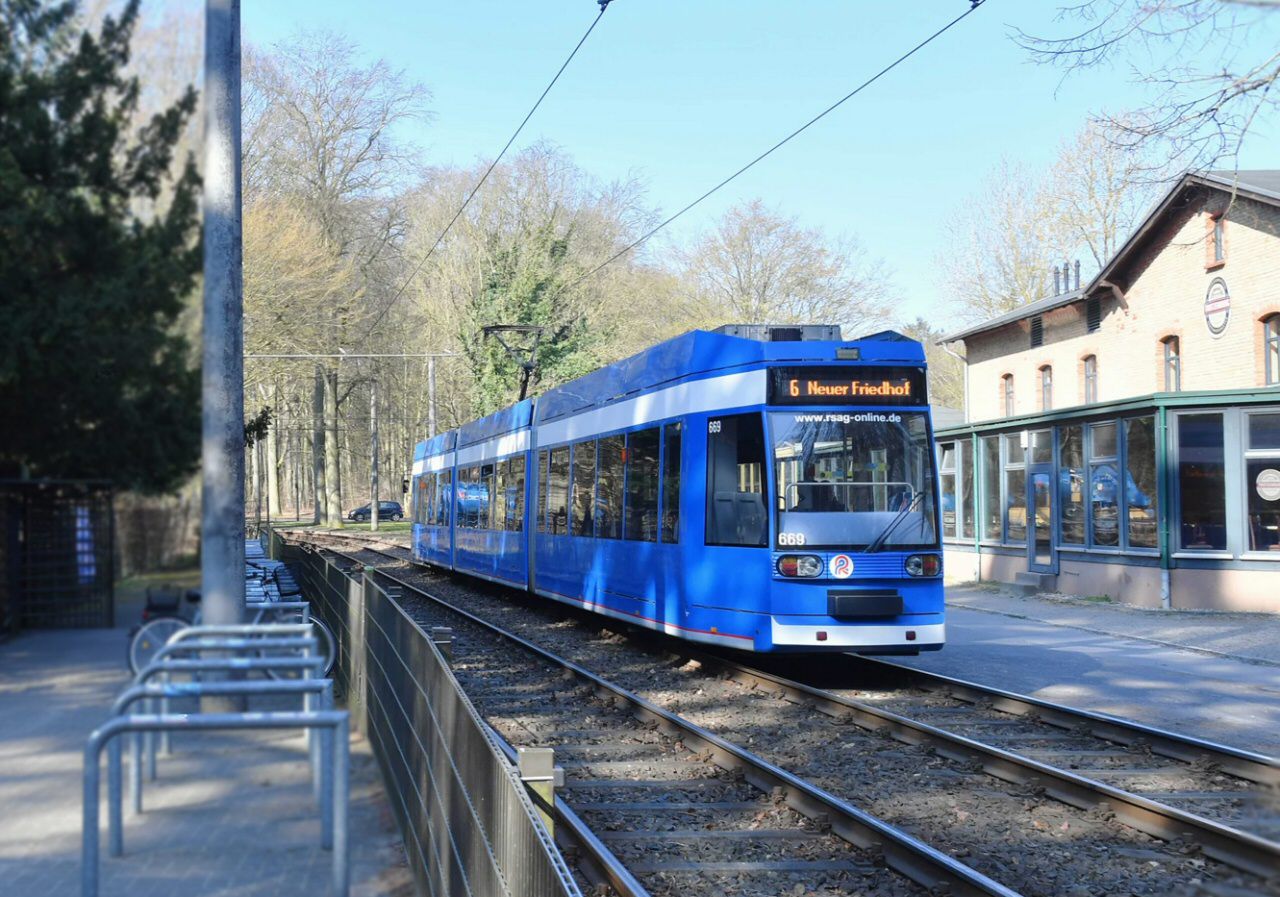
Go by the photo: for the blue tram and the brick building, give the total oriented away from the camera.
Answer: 0

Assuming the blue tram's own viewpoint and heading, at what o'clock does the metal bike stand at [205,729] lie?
The metal bike stand is roughly at 2 o'clock from the blue tram.

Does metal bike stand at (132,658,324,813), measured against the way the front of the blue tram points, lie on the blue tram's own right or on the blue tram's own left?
on the blue tram's own right

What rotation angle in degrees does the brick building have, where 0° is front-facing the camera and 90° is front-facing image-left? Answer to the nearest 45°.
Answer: approximately 45°

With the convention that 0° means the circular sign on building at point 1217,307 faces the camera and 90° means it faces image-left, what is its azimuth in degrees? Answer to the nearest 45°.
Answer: approximately 45°

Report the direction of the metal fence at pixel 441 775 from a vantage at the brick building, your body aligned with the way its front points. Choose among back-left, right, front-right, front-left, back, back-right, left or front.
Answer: front-left

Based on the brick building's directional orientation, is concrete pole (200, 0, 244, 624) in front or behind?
in front

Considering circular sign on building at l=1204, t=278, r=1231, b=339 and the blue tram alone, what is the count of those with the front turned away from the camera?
0

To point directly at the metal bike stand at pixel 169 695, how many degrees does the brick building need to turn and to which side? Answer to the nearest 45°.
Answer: approximately 45° to its left

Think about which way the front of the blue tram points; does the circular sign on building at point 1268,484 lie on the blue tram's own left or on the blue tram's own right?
on the blue tram's own left

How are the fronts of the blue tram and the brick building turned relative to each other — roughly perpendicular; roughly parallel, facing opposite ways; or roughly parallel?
roughly perpendicular
